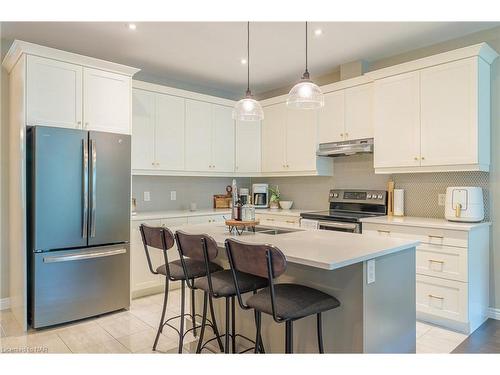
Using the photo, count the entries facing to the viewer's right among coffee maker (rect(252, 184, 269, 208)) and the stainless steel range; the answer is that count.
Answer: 0

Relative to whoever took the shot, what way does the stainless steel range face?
facing the viewer and to the left of the viewer

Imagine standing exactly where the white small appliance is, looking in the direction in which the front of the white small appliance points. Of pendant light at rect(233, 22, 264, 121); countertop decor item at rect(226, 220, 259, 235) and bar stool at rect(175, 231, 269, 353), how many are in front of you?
3

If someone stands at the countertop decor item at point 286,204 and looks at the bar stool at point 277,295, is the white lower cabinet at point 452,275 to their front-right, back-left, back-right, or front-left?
front-left

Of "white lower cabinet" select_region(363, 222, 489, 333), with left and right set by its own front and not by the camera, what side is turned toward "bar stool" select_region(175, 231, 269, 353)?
front

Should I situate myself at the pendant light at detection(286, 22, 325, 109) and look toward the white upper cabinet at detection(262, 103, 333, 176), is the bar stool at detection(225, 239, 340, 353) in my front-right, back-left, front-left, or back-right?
back-left

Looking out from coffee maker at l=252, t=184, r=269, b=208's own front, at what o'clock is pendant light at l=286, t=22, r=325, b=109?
The pendant light is roughly at 12 o'clock from the coffee maker.

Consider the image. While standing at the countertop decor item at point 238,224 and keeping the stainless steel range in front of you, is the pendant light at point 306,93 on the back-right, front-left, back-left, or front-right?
front-right

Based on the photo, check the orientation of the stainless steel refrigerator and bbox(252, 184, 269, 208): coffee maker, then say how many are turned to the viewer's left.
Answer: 0

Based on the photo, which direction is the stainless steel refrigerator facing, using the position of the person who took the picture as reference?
facing the viewer and to the right of the viewer

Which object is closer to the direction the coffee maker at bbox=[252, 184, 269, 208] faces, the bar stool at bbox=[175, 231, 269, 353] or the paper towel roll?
the bar stool

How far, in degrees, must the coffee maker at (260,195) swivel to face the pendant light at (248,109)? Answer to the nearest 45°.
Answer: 0° — it already faces it

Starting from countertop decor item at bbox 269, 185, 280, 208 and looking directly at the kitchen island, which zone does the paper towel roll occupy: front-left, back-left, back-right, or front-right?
front-left

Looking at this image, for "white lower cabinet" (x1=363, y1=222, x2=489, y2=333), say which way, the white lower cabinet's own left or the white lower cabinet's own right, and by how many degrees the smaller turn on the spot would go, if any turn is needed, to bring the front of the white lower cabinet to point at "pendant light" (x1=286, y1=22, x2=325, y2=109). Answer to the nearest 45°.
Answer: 0° — it already faces it

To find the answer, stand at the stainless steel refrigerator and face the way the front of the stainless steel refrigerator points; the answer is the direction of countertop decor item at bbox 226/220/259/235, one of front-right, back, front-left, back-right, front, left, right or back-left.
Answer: front

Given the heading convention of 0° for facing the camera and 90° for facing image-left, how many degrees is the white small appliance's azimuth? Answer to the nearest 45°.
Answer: approximately 45°

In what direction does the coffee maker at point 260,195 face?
toward the camera
